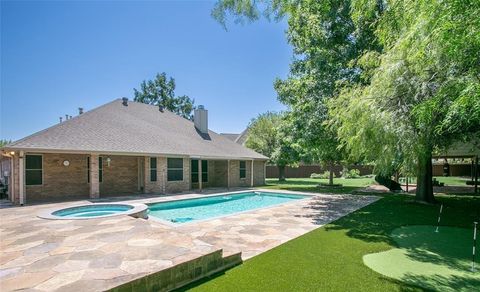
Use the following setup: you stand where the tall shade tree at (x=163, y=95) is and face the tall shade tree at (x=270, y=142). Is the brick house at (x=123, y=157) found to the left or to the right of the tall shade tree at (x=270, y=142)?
right

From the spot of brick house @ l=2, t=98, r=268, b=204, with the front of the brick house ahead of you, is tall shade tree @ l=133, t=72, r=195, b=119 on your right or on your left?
on your right

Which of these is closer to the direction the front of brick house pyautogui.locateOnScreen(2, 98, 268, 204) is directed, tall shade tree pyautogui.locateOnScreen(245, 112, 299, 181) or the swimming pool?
the tall shade tree

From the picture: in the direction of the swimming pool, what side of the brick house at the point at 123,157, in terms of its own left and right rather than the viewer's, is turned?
back

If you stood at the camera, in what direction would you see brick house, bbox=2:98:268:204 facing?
facing away from the viewer and to the left of the viewer
